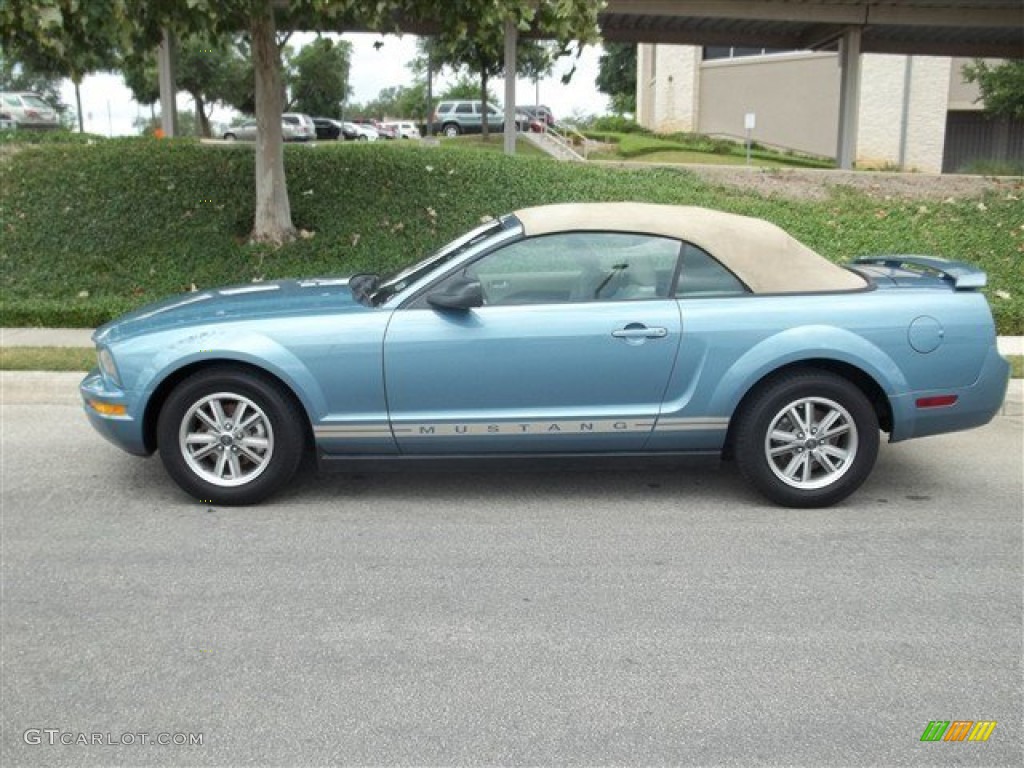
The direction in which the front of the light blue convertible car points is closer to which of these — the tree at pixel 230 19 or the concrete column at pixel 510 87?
the tree

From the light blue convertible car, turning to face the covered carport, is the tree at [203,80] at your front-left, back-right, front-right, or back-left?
front-left

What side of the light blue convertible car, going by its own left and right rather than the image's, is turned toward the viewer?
left

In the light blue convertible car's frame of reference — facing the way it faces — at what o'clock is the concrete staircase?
The concrete staircase is roughly at 3 o'clock from the light blue convertible car.

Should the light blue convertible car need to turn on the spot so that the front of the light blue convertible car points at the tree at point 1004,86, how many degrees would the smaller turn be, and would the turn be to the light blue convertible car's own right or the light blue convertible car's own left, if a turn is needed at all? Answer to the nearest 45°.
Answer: approximately 135° to the light blue convertible car's own right

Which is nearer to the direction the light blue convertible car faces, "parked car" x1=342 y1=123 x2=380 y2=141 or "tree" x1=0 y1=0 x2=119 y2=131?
the tree

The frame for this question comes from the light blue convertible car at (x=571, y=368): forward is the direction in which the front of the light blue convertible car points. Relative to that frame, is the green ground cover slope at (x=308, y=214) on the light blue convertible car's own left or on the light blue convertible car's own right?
on the light blue convertible car's own right

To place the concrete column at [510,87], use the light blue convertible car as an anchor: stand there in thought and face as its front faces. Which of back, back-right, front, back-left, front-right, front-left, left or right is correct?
right

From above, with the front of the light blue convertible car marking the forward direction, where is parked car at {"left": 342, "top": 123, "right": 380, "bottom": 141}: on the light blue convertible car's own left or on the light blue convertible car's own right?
on the light blue convertible car's own right

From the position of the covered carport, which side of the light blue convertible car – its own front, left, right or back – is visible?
right

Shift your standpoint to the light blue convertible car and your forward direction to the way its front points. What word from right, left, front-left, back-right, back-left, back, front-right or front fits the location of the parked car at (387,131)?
right

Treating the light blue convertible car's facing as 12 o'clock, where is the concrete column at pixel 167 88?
The concrete column is roughly at 2 o'clock from the light blue convertible car.

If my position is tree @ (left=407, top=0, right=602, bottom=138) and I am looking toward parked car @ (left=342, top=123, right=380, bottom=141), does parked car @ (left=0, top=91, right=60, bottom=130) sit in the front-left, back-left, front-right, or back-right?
front-left
